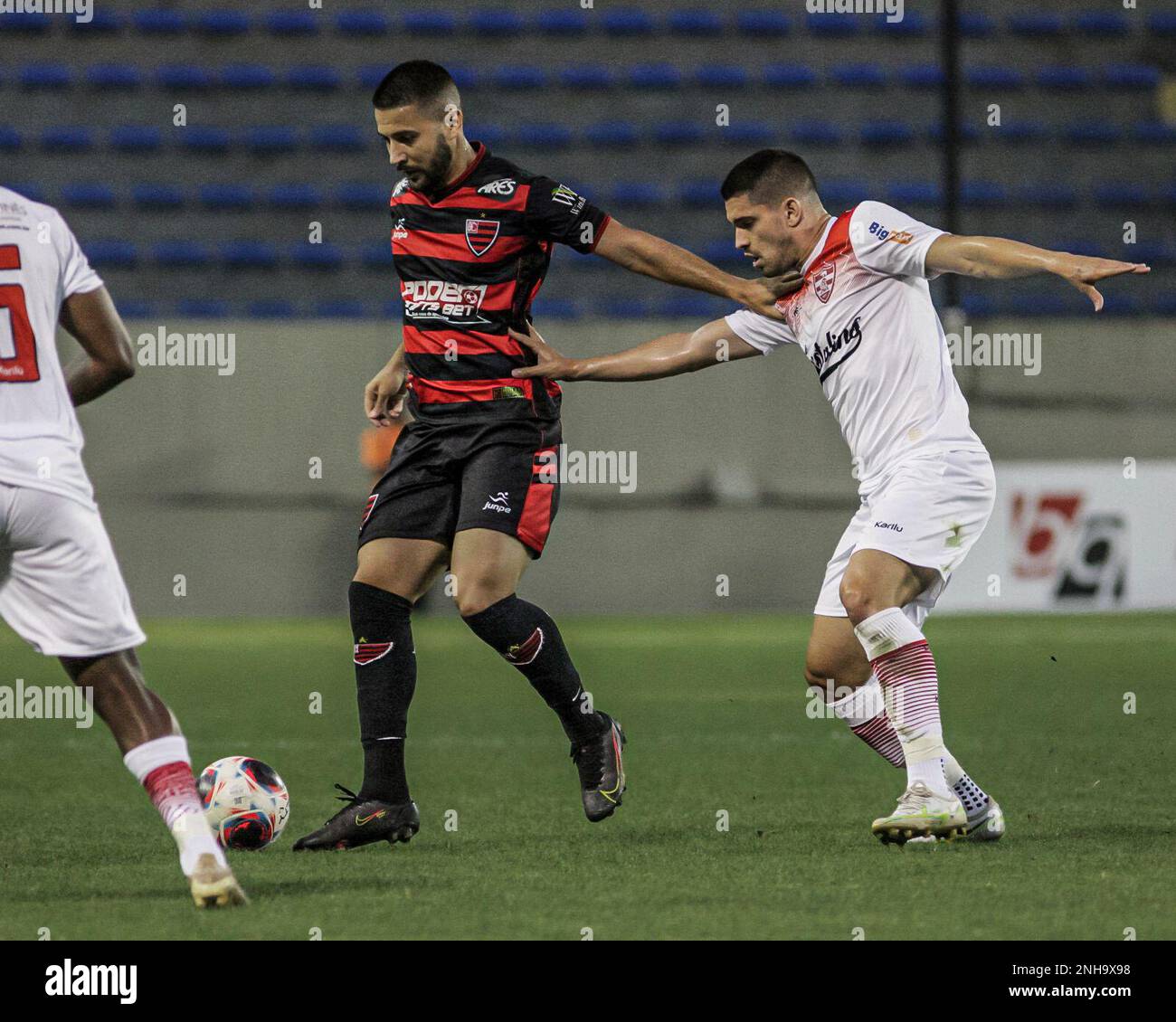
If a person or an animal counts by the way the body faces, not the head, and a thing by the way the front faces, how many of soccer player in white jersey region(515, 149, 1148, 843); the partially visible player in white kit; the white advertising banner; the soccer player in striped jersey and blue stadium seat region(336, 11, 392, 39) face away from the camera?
1

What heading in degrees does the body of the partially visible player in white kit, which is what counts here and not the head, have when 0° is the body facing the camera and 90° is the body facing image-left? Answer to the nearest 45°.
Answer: approximately 180°

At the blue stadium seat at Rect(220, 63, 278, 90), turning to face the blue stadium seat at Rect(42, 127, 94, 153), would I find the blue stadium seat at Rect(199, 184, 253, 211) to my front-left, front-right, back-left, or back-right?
front-left

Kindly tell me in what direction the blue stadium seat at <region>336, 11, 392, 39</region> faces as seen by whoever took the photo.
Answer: facing the viewer

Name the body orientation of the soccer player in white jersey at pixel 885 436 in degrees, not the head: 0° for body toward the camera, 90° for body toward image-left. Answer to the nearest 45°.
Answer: approximately 45°

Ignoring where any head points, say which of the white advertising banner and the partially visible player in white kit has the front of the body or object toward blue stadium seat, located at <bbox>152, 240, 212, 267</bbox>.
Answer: the partially visible player in white kit

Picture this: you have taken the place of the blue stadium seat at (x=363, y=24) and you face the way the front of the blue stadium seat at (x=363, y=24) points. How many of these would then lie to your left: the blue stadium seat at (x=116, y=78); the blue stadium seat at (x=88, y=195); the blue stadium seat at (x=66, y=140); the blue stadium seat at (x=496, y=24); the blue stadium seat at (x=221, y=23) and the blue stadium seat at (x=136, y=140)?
1

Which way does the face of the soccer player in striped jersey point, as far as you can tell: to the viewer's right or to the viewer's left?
to the viewer's left

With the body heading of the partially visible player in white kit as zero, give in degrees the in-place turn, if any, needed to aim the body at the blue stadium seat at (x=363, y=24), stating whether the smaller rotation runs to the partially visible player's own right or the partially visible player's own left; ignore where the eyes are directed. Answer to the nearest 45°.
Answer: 0° — they already face it

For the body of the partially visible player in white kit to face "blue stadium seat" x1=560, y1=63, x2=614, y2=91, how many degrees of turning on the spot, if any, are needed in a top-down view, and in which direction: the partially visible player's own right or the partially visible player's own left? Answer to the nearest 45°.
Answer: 0° — they already face it

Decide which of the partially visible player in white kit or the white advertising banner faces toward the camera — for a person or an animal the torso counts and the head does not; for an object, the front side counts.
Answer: the white advertising banner

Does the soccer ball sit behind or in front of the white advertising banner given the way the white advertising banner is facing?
in front

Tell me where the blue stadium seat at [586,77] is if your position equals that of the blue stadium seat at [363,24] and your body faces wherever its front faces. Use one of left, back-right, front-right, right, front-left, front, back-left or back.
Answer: left

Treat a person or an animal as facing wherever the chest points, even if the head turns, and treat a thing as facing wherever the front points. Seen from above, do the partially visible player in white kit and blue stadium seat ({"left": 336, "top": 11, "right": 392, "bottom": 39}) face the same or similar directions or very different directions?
very different directions

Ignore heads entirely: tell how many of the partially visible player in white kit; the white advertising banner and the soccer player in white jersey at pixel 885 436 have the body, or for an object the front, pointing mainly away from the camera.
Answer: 1

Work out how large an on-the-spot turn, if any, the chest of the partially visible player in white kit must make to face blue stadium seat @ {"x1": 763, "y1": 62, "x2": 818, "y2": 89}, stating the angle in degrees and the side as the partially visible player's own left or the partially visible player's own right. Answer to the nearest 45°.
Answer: approximately 45° to the partially visible player's own right

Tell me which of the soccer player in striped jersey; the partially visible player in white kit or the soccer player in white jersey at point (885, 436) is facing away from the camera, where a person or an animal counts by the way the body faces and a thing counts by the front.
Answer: the partially visible player in white kit

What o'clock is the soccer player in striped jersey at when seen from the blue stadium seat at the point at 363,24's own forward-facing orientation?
The soccer player in striped jersey is roughly at 12 o'clock from the blue stadium seat.
